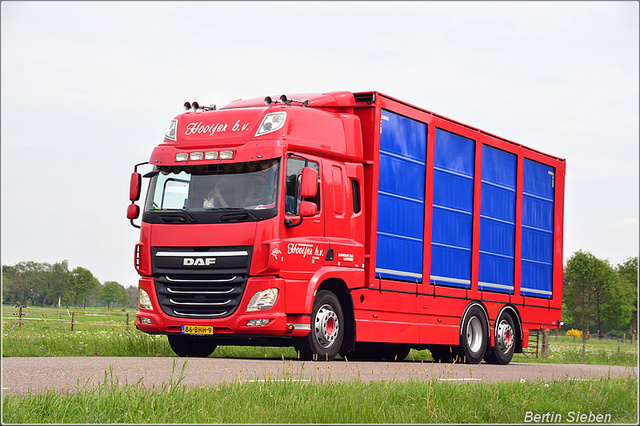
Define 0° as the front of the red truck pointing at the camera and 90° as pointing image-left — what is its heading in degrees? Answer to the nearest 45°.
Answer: approximately 45°
